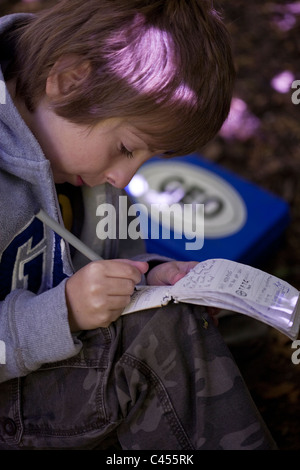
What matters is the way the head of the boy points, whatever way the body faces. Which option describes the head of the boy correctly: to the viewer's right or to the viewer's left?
to the viewer's right

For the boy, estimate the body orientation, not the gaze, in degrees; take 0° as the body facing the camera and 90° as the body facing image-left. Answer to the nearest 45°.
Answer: approximately 315°
